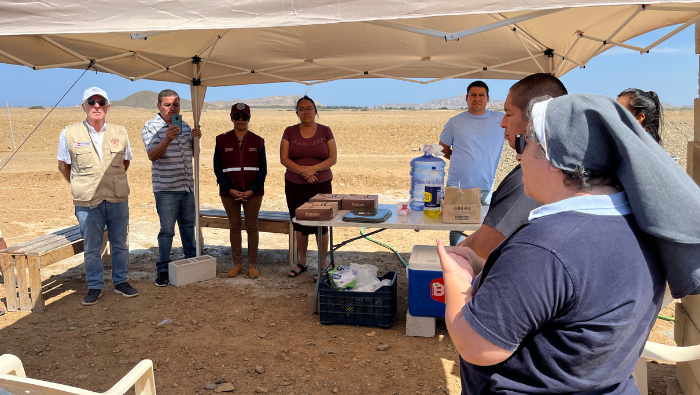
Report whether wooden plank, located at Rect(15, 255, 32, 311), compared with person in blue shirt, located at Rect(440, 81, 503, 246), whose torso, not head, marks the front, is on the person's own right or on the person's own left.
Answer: on the person's own right

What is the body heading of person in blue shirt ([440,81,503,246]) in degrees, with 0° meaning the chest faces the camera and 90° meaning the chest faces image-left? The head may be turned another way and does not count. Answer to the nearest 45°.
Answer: approximately 0°

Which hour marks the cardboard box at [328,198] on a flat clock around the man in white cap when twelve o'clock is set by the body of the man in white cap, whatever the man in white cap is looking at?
The cardboard box is roughly at 10 o'clock from the man in white cap.

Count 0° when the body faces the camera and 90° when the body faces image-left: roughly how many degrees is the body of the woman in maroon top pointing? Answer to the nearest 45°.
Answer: approximately 0°
